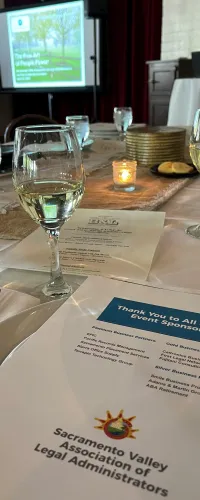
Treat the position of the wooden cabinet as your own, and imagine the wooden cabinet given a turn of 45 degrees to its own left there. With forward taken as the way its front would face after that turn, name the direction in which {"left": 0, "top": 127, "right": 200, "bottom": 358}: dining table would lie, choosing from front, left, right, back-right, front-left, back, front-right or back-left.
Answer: front-right

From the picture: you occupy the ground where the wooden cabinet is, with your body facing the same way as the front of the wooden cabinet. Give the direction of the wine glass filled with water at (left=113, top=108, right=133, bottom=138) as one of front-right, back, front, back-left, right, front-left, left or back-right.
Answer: front

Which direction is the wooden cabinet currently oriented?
toward the camera

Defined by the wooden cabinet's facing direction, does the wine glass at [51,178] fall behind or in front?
in front

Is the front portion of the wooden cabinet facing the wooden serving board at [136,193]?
yes

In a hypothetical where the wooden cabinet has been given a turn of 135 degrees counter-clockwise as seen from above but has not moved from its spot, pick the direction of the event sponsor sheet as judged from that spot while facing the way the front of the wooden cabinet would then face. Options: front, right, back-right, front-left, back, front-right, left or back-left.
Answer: back-right

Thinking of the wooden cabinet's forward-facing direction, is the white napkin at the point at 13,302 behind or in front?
in front

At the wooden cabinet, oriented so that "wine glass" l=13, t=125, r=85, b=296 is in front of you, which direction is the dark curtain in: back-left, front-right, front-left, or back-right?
back-right

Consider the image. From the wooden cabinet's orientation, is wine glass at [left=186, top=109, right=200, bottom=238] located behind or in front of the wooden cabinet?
in front
